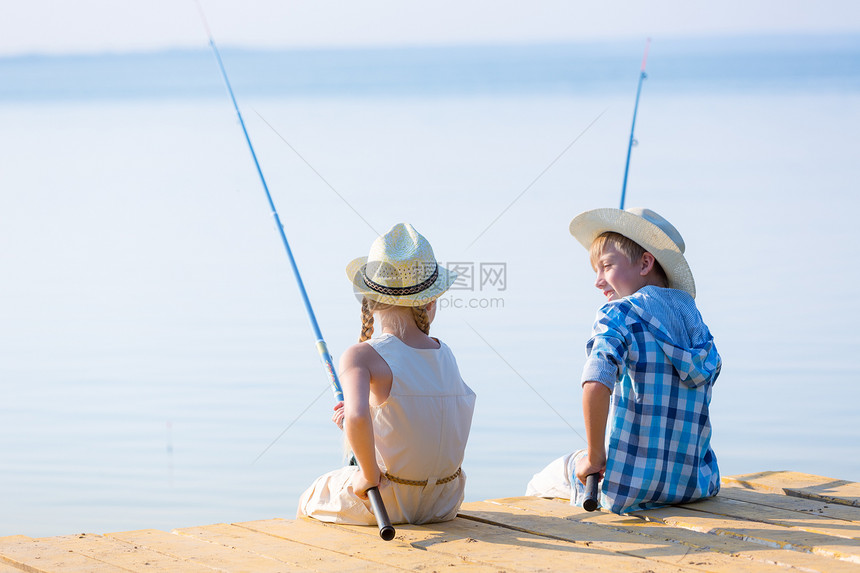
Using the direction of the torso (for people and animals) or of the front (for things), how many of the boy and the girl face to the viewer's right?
0

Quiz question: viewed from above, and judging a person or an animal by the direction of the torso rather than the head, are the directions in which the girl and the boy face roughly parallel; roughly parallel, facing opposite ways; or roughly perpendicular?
roughly parallel

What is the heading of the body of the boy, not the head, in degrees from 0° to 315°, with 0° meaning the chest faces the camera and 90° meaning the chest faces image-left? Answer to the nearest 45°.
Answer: approximately 135°

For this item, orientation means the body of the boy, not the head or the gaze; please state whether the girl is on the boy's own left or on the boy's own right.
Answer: on the boy's own left

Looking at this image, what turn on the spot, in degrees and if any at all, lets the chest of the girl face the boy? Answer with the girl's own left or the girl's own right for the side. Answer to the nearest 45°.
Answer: approximately 135° to the girl's own right

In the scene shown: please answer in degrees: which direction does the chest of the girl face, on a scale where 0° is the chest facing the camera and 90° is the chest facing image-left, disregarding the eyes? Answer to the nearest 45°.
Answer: approximately 135°

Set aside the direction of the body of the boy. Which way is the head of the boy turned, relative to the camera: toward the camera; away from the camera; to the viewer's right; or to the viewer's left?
to the viewer's left
